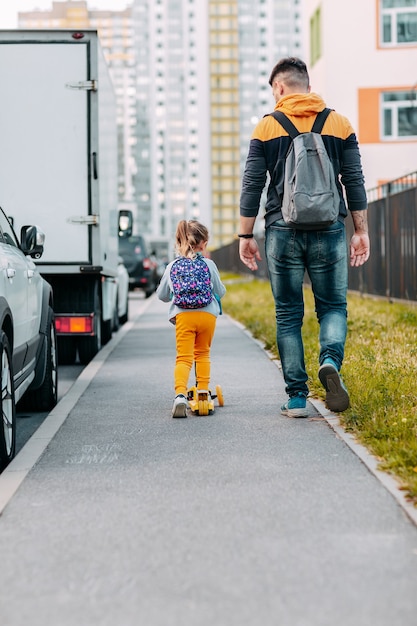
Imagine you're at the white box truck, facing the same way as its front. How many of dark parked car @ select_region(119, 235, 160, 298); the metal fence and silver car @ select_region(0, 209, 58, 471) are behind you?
1

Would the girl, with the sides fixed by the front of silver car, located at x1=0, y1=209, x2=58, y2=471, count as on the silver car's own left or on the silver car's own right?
on the silver car's own right

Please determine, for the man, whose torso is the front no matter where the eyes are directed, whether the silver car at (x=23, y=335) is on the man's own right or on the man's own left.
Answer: on the man's own left

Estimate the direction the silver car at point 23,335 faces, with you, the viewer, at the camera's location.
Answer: facing away from the viewer

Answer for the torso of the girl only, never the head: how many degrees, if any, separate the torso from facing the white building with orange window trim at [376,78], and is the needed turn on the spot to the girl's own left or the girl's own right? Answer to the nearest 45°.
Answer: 0° — they already face it

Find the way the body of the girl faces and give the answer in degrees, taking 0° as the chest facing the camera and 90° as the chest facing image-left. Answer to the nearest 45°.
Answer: approximately 180°

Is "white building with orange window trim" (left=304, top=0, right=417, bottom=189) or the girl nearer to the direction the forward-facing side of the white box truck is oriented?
the white building with orange window trim

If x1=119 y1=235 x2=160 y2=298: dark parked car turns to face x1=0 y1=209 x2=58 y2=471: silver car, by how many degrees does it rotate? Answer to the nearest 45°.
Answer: approximately 180°

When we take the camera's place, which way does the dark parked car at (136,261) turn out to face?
facing away from the viewer
